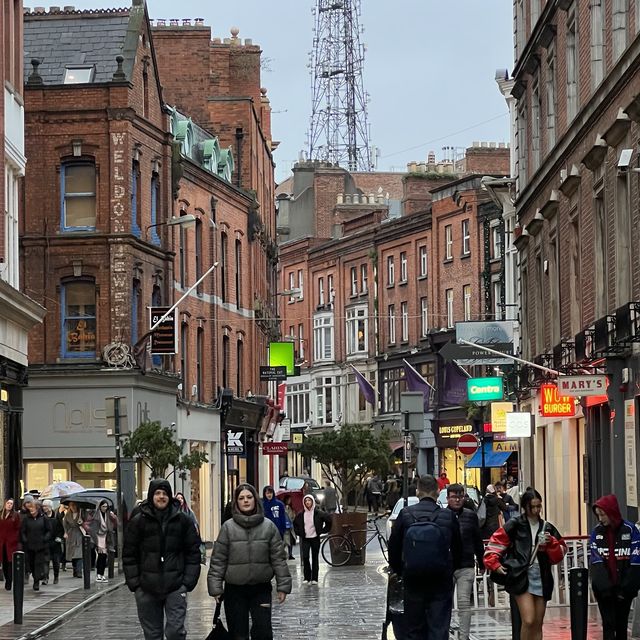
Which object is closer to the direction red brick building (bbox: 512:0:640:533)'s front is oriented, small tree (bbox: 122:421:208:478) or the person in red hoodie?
the small tree

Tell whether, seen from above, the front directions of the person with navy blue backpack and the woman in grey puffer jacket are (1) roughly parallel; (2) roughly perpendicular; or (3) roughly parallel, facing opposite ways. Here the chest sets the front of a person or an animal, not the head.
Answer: roughly parallel, facing opposite ways

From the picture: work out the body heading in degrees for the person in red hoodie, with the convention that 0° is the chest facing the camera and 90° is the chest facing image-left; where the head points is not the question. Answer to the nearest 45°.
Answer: approximately 0°

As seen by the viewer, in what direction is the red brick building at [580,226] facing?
to the viewer's left

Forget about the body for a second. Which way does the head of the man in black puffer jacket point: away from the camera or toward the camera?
toward the camera

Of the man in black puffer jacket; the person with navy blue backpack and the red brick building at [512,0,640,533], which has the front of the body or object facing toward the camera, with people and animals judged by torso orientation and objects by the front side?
the man in black puffer jacket

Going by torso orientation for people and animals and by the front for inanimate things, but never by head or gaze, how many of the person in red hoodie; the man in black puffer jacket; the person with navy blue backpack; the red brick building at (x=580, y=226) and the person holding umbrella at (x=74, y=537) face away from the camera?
1

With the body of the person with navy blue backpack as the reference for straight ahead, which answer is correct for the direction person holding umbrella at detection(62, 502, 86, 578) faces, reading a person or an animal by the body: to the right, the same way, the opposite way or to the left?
the opposite way

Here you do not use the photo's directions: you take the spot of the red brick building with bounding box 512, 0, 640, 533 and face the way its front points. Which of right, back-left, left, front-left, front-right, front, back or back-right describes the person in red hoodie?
left

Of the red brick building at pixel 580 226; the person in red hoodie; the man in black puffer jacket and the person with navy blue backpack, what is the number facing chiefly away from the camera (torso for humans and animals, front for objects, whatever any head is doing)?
1

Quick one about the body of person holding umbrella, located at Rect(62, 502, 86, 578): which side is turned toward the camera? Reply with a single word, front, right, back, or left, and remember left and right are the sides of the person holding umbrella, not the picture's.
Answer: front

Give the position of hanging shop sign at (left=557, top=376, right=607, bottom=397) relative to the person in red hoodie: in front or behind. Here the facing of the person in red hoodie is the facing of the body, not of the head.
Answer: behind

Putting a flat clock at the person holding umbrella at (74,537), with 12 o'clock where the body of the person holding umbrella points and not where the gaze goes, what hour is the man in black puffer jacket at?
The man in black puffer jacket is roughly at 12 o'clock from the person holding umbrella.

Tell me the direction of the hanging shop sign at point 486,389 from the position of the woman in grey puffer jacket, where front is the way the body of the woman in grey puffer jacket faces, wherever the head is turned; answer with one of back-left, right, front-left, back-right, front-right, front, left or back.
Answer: back

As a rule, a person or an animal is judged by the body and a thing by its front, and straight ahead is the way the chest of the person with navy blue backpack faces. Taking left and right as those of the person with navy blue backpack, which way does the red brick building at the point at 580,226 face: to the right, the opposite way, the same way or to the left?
to the left

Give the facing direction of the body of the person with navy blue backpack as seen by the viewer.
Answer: away from the camera

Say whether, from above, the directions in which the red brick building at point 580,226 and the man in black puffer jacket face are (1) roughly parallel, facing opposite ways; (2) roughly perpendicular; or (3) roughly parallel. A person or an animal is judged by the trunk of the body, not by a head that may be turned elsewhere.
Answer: roughly perpendicular

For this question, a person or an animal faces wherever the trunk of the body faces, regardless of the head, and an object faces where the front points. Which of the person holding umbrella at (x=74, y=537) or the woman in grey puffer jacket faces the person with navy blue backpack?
the person holding umbrella

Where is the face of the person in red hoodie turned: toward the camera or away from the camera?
toward the camera
